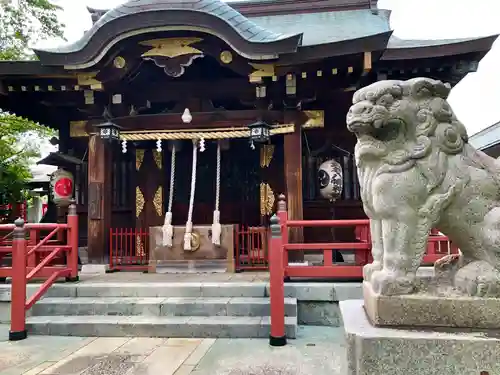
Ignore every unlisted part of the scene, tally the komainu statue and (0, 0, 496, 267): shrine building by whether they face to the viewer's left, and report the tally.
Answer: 1

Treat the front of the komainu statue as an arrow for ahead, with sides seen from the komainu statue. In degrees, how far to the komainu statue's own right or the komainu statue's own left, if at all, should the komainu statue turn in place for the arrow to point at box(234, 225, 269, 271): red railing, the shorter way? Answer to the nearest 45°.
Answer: approximately 45° to the komainu statue's own right

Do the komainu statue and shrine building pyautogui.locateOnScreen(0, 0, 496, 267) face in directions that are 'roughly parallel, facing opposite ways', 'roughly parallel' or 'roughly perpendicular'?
roughly perpendicular

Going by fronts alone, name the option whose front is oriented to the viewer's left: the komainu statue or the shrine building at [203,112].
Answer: the komainu statue

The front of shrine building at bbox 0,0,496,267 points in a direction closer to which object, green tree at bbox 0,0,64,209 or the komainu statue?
the komainu statue

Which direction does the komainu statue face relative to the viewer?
to the viewer's left

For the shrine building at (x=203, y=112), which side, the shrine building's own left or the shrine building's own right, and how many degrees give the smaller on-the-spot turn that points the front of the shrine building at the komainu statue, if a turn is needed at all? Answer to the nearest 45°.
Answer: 0° — it already faces it
